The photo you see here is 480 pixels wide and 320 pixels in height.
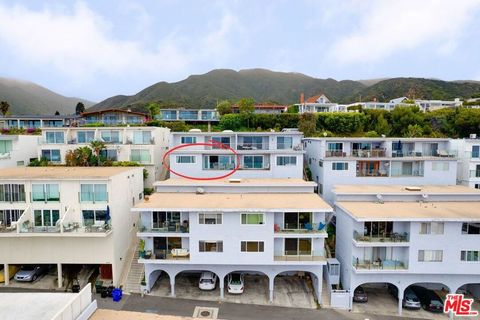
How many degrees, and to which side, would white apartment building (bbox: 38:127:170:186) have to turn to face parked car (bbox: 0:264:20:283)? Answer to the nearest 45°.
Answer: approximately 45° to its right

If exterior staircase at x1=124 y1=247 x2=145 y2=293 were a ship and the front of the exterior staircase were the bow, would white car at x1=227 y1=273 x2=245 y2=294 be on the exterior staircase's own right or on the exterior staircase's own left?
on the exterior staircase's own left

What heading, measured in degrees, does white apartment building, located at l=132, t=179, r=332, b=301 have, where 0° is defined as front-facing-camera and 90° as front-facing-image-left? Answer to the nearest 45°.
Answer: approximately 0°

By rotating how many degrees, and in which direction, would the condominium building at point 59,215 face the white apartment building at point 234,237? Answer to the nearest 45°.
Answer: approximately 45° to its left

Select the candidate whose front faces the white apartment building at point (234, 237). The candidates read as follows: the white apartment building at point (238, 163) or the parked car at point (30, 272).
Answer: the white apartment building at point (238, 163)

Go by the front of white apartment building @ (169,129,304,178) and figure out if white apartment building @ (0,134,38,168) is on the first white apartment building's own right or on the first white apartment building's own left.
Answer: on the first white apartment building's own right

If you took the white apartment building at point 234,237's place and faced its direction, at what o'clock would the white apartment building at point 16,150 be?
the white apartment building at point 16,150 is roughly at 4 o'clock from the white apartment building at point 234,237.

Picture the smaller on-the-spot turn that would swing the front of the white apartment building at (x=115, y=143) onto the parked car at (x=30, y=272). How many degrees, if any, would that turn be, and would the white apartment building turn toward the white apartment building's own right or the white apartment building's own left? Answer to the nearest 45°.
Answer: approximately 45° to the white apartment building's own right
